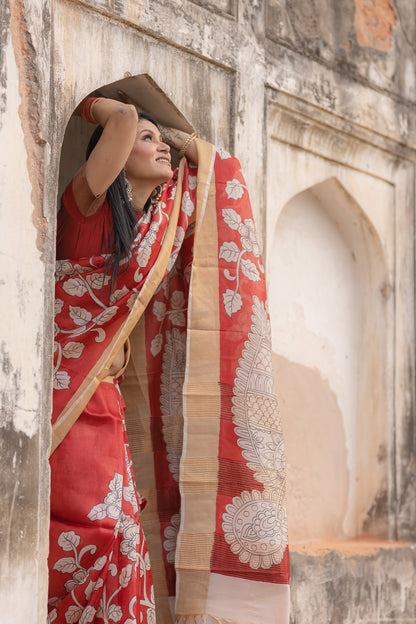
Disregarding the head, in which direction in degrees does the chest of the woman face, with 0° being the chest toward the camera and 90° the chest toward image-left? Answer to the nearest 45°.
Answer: approximately 315°
